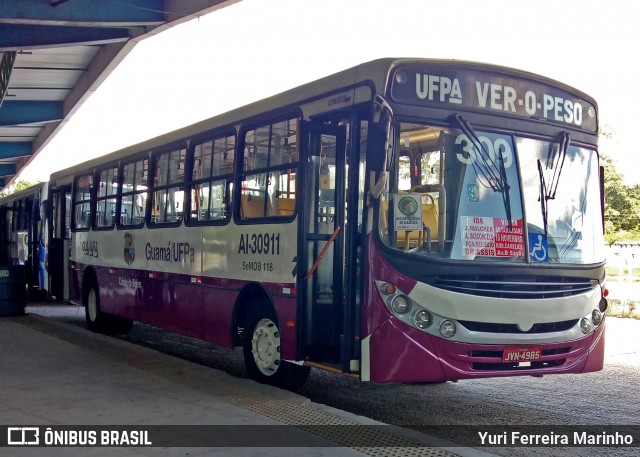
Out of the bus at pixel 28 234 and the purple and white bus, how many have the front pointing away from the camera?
0

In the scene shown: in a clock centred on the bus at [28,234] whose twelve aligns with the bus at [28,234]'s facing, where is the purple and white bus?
The purple and white bus is roughly at 1 o'clock from the bus.

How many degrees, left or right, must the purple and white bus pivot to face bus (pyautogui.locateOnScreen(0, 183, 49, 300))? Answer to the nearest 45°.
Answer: approximately 180°

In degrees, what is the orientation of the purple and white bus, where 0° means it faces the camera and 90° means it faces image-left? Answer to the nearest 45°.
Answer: approximately 315°

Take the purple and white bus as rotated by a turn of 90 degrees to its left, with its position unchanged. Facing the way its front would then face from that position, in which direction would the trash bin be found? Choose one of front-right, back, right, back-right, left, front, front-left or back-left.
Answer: left

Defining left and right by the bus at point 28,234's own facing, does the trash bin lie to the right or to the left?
on its right

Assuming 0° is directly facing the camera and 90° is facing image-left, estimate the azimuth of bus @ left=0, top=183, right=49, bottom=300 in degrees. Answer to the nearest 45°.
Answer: approximately 315°
